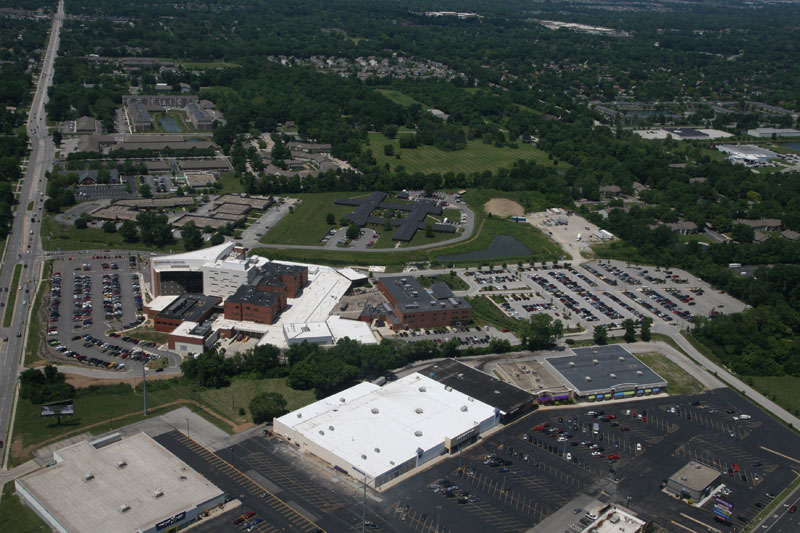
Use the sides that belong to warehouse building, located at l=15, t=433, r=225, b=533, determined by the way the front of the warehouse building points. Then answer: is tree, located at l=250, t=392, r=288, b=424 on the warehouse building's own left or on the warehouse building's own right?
on the warehouse building's own left

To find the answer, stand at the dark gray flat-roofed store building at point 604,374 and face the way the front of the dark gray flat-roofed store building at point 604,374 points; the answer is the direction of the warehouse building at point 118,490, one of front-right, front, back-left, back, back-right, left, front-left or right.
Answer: front-right

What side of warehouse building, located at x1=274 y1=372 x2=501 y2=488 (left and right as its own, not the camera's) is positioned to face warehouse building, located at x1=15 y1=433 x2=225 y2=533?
right

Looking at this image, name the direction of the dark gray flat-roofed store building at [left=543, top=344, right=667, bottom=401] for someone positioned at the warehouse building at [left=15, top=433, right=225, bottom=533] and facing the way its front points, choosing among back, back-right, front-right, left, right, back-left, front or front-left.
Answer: front-left

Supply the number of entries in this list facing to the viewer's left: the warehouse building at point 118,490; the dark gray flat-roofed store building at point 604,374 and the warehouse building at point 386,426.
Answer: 0

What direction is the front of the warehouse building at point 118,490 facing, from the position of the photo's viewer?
facing the viewer and to the right of the viewer

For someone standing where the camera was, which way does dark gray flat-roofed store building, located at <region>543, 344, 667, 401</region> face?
facing the viewer

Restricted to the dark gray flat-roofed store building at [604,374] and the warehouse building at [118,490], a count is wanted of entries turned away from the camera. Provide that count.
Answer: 0

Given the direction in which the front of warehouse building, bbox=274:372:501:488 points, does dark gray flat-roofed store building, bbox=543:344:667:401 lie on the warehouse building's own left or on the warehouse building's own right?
on the warehouse building's own left

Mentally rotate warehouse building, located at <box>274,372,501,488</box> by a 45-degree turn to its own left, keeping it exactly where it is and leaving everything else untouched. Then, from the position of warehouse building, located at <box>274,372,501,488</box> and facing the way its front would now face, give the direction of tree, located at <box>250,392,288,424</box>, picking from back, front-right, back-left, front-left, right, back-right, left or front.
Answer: back

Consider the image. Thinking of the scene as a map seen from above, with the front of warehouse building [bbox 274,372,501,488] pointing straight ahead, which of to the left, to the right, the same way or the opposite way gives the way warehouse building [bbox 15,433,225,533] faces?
the same way
